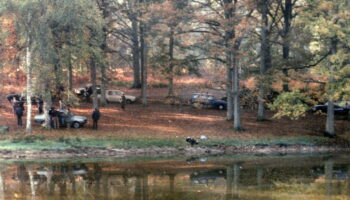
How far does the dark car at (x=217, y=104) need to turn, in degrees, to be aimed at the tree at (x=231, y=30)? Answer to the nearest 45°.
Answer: approximately 45° to its right
